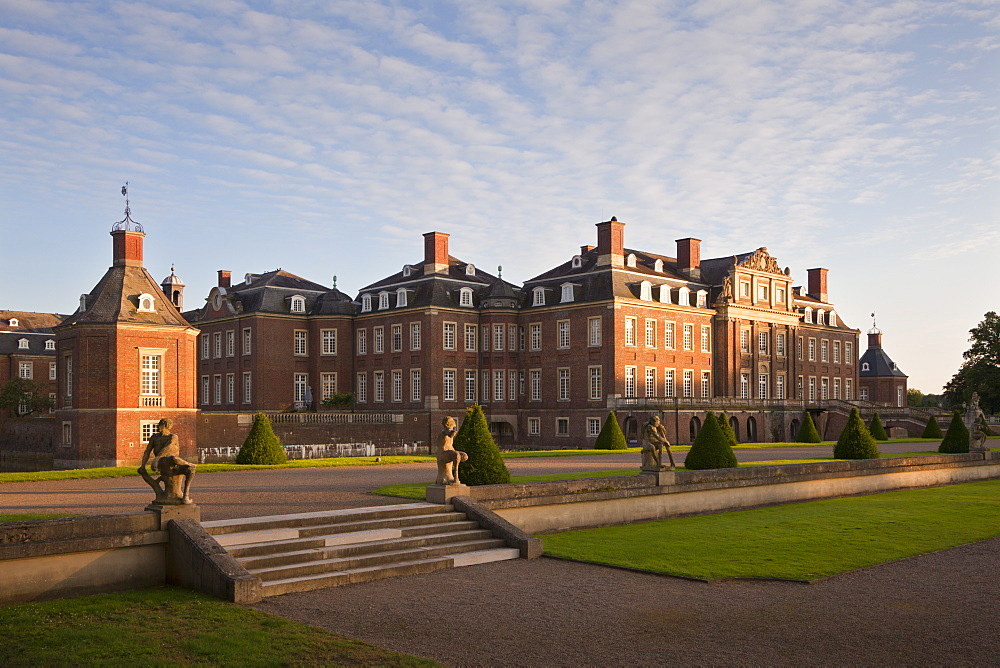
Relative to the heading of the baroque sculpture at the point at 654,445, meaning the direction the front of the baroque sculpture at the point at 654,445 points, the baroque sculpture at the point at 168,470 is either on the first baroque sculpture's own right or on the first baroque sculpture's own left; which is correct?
on the first baroque sculpture's own right

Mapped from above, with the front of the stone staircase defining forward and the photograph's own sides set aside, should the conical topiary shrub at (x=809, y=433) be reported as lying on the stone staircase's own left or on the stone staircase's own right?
on the stone staircase's own left

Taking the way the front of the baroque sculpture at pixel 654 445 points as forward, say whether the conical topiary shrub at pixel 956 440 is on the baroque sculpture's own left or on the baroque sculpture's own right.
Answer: on the baroque sculpture's own left

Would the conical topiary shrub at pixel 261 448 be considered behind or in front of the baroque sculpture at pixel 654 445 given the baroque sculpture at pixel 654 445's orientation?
behind

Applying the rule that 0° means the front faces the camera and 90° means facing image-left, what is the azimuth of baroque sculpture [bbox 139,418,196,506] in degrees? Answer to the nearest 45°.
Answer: approximately 315°

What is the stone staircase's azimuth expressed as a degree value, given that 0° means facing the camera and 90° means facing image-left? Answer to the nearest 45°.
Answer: approximately 315°

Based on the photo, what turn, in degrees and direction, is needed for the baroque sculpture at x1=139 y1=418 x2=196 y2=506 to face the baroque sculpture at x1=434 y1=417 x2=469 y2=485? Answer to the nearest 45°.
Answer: approximately 90° to its left

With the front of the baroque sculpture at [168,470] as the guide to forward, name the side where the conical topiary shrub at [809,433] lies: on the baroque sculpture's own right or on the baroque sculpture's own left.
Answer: on the baroque sculpture's own left
